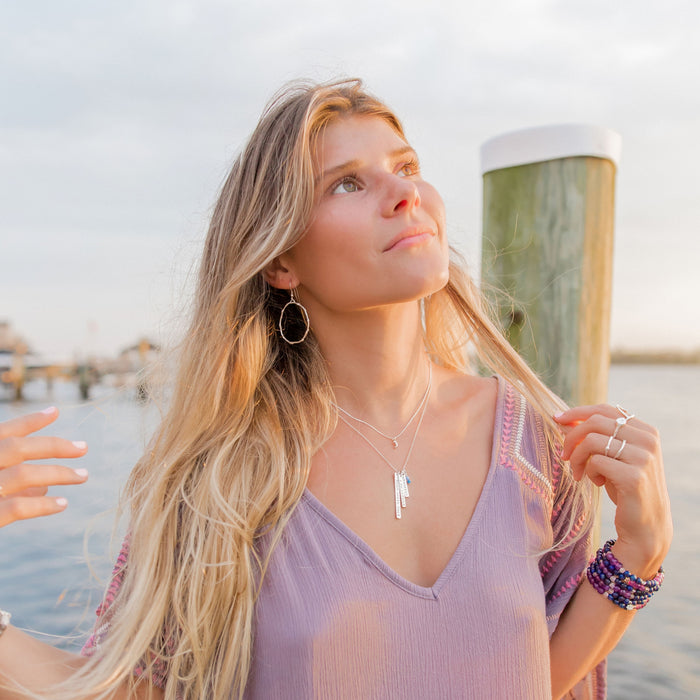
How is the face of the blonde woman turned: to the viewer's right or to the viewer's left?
to the viewer's right

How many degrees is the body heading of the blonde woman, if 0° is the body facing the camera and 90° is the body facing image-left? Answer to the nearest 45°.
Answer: approximately 315°
